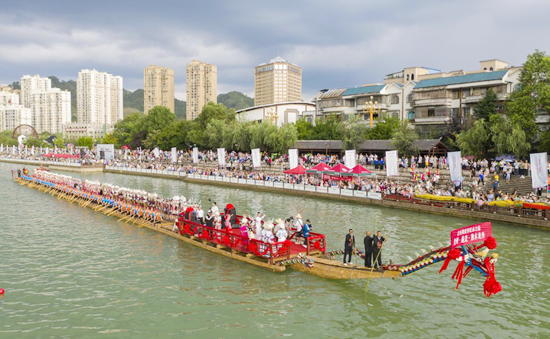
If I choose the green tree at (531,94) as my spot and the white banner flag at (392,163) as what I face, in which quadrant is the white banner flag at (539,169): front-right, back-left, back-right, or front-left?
front-left

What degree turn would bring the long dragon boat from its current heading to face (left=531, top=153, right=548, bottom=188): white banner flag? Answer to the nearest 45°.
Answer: approximately 90° to its left

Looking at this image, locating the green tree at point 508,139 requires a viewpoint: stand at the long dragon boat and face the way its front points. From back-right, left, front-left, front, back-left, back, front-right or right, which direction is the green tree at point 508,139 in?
left

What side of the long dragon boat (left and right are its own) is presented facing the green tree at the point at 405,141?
left

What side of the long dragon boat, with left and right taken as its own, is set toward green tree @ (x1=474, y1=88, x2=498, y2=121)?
left

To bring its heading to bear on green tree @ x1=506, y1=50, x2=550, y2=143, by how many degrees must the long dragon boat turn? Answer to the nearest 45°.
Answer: approximately 90° to its left

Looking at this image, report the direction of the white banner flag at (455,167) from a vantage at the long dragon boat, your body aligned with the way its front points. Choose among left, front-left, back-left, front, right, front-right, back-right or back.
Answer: left

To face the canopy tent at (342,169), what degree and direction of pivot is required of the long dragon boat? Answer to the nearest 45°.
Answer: approximately 135° to its left

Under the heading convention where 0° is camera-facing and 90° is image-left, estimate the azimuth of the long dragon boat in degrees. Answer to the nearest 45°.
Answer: approximately 315°
